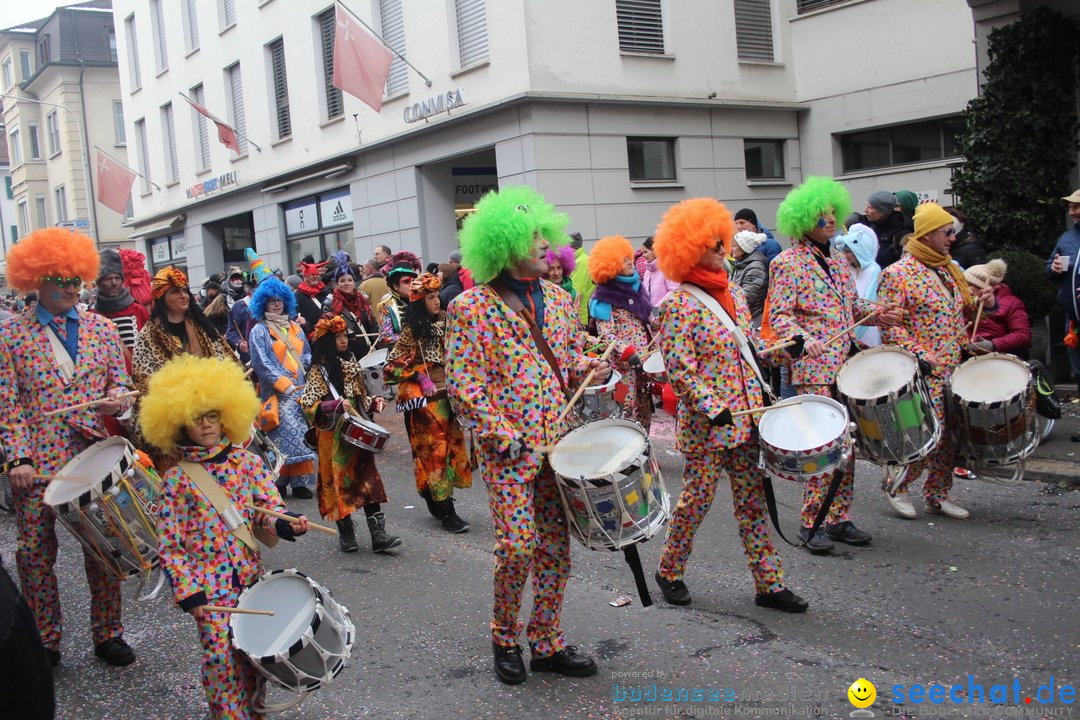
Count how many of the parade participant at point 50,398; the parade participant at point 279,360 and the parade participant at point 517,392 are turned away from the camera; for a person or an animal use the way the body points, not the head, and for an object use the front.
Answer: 0

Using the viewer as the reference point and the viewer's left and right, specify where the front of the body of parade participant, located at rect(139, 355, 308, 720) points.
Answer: facing the viewer and to the right of the viewer

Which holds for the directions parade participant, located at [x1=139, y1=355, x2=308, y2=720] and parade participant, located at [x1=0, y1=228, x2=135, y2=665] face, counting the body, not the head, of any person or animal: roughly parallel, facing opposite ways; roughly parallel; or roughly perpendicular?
roughly parallel

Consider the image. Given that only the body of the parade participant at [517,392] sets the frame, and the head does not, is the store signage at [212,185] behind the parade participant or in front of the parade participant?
behind

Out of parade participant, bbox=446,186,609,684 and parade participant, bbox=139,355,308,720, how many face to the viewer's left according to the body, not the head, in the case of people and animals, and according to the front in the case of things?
0

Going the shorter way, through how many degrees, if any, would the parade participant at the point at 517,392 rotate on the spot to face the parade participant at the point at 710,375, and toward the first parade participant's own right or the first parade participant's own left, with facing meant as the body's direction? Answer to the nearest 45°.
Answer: approximately 90° to the first parade participant's own left

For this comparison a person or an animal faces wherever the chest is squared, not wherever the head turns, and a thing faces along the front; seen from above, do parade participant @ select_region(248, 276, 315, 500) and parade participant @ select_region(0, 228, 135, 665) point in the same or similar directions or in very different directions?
same or similar directions

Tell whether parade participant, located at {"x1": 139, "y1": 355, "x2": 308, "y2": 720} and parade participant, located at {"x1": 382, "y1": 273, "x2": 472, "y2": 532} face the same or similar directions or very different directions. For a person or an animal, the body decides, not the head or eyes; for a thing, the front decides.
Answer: same or similar directions

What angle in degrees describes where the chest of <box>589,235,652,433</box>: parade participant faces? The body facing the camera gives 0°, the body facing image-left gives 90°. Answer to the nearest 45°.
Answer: approximately 315°

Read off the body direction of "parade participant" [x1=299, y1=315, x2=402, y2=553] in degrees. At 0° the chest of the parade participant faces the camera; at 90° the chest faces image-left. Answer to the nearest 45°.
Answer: approximately 315°

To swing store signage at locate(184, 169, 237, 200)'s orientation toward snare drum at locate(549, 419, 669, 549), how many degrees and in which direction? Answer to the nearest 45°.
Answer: approximately 45° to its left

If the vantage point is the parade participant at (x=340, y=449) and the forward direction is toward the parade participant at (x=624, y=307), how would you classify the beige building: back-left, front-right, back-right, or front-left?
front-left

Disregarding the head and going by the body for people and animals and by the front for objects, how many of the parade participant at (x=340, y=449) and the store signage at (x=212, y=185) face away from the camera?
0
